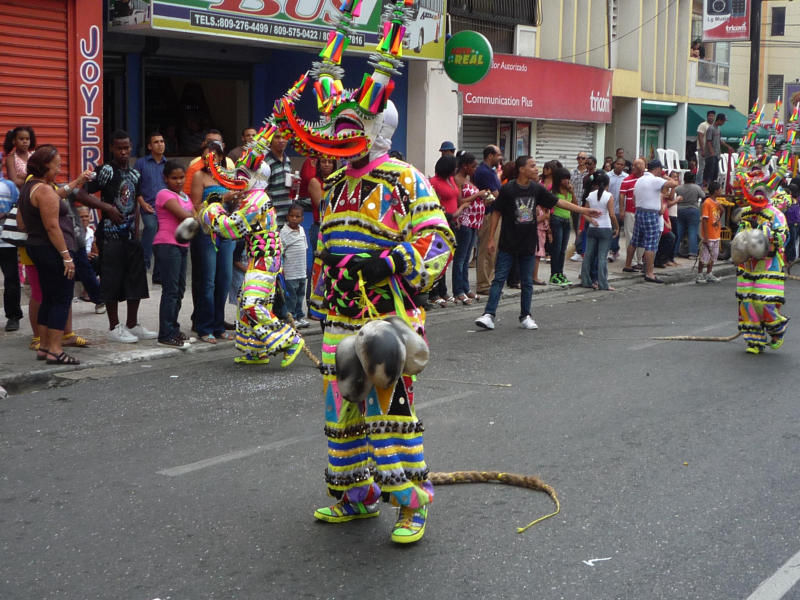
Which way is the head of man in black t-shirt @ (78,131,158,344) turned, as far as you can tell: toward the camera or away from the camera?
toward the camera

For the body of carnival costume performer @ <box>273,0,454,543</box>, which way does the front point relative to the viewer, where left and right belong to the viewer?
facing the viewer and to the left of the viewer

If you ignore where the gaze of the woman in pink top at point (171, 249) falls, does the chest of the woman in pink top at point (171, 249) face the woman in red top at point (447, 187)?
no

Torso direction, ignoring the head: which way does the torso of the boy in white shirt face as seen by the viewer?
toward the camera

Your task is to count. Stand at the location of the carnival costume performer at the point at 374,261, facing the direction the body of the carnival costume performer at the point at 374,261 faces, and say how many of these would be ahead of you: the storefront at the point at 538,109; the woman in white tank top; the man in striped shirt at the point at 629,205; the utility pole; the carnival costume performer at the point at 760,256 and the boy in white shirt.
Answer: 0

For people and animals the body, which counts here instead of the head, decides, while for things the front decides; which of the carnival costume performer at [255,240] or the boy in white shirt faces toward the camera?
the boy in white shirt

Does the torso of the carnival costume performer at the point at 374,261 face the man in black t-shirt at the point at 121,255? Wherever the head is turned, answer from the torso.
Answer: no

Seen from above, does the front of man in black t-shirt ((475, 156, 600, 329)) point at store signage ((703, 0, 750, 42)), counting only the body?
no

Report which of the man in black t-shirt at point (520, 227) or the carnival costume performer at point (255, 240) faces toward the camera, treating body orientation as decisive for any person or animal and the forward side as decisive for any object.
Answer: the man in black t-shirt

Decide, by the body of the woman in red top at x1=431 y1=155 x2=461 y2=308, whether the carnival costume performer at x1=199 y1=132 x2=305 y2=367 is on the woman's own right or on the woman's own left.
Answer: on the woman's own right
